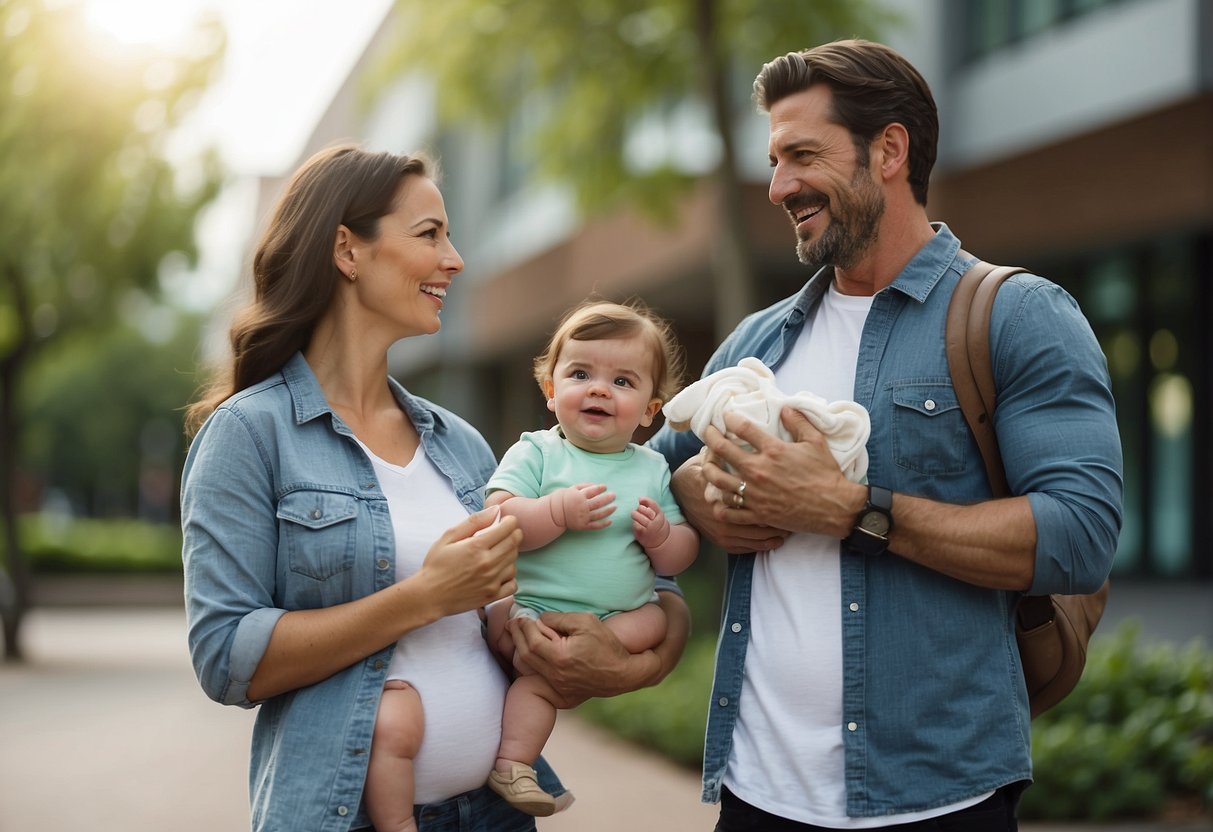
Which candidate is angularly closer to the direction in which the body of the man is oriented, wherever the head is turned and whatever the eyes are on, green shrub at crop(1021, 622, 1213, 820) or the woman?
the woman

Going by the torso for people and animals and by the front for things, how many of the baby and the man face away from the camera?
0

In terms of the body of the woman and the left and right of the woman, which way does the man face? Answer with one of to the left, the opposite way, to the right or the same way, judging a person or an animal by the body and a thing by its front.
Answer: to the right

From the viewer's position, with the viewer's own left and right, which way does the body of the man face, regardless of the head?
facing the viewer and to the left of the viewer

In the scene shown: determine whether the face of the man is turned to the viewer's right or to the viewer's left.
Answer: to the viewer's left

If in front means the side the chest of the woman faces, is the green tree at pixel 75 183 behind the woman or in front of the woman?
behind

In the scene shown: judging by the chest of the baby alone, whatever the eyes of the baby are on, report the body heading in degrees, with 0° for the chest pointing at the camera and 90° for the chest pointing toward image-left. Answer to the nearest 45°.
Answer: approximately 0°

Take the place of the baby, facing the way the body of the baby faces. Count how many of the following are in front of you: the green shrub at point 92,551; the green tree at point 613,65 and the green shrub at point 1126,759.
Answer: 0

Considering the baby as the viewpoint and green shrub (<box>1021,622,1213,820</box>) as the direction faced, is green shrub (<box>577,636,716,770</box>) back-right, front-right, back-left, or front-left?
front-left

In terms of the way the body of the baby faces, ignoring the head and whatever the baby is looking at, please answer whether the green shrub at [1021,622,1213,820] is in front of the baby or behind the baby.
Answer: behind

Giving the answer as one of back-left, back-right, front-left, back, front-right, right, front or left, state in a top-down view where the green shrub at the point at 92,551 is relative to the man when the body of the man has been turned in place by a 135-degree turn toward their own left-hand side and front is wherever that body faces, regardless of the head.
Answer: back-left

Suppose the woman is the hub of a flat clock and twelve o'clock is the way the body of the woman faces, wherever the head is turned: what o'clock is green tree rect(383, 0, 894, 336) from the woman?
The green tree is roughly at 8 o'clock from the woman.

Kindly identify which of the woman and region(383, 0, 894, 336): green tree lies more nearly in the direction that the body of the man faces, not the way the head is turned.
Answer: the woman

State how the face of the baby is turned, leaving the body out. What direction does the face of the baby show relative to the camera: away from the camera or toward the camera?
toward the camera

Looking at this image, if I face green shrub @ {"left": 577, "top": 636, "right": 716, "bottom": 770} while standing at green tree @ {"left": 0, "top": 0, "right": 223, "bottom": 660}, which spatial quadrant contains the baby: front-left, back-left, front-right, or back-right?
front-right

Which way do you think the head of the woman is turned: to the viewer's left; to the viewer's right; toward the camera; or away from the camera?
to the viewer's right

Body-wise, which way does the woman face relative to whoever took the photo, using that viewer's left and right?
facing the viewer and to the right of the viewer
